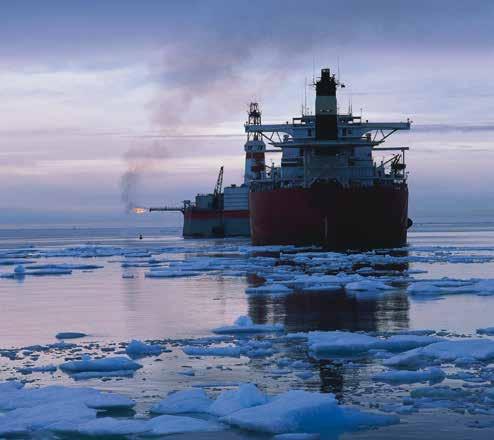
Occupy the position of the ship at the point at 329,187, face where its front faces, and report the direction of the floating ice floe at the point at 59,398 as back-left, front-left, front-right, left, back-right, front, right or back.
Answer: back

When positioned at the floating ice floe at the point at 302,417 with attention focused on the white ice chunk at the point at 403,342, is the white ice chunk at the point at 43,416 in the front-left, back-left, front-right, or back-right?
back-left

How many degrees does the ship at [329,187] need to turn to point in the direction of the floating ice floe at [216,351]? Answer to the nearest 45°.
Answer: approximately 180°

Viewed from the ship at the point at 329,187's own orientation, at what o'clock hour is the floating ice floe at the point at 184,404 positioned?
The floating ice floe is roughly at 6 o'clock from the ship.

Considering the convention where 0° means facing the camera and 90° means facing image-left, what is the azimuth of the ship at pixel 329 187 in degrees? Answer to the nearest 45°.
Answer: approximately 180°

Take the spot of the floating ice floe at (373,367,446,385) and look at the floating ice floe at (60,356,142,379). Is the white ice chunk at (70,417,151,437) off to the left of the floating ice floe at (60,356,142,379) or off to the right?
left

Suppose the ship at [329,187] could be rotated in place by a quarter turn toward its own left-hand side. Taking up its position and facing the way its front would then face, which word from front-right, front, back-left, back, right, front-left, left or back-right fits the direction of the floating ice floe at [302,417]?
left

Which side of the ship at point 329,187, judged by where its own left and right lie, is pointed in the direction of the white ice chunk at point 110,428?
back

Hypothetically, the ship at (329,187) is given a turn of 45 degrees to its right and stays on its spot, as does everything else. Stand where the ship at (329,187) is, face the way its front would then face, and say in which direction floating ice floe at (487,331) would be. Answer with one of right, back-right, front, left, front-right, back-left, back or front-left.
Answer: back-right

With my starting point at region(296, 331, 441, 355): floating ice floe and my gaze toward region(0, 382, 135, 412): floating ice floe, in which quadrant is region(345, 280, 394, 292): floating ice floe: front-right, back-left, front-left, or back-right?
back-right

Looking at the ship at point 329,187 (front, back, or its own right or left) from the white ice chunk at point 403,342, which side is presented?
back

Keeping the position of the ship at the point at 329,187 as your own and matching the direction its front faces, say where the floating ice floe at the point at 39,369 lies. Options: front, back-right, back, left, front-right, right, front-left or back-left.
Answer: back

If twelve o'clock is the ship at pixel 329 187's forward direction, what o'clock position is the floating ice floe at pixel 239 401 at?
The floating ice floe is roughly at 6 o'clock from the ship.

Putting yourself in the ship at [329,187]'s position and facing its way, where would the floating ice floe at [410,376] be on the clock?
The floating ice floe is roughly at 6 o'clock from the ship.

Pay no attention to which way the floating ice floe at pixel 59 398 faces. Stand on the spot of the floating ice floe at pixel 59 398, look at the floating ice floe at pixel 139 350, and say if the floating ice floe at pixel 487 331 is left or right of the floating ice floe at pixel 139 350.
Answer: right

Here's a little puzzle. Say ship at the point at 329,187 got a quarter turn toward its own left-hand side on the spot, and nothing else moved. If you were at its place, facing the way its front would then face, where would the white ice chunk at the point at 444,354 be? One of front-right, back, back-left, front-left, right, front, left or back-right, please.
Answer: left

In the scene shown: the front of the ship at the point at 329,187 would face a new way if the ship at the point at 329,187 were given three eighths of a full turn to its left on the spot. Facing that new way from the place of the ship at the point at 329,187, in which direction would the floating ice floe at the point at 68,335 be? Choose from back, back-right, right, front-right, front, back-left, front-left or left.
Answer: front-left
